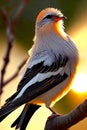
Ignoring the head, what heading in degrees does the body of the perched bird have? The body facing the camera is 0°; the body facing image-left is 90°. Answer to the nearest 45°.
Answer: approximately 270°
